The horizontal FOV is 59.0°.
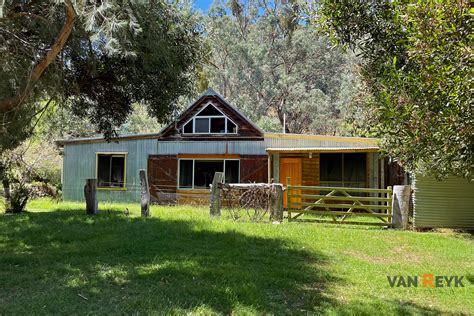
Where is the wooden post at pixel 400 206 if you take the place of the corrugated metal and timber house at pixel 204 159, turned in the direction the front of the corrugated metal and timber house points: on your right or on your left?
on your left

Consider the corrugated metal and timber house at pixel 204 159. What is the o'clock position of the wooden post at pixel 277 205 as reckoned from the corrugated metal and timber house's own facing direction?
The wooden post is roughly at 11 o'clock from the corrugated metal and timber house.

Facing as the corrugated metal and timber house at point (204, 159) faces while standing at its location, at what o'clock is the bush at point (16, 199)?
The bush is roughly at 2 o'clock from the corrugated metal and timber house.

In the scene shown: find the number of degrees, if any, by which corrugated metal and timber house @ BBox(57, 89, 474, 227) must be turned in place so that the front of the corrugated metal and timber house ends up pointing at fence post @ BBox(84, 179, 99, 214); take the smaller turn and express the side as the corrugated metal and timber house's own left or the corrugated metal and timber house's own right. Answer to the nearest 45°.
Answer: approximately 45° to the corrugated metal and timber house's own right

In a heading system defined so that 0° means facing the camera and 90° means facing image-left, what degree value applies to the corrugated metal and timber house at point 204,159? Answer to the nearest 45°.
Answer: approximately 0°

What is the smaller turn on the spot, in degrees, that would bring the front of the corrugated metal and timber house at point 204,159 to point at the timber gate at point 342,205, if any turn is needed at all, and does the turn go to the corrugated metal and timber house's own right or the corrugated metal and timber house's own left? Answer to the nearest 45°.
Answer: approximately 45° to the corrugated metal and timber house's own left

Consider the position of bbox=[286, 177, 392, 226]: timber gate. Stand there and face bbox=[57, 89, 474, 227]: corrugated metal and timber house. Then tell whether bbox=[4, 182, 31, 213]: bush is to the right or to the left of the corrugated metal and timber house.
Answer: left
